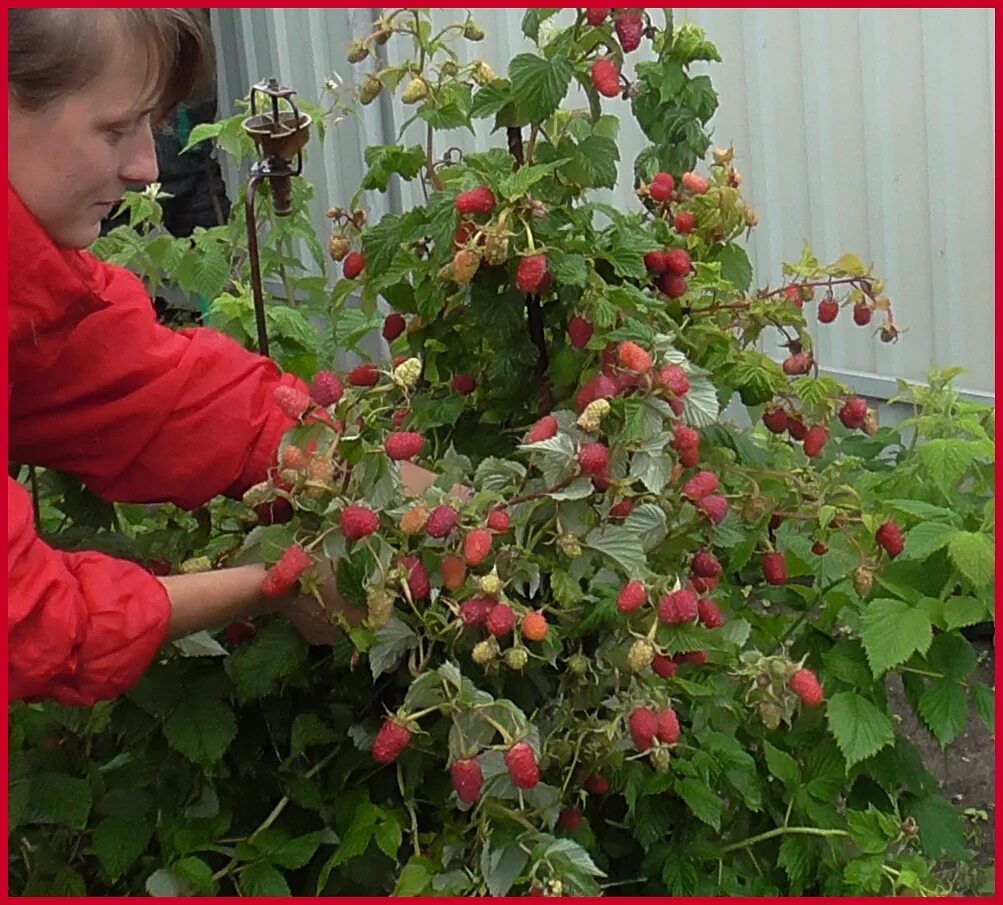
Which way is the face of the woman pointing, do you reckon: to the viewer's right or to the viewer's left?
to the viewer's right

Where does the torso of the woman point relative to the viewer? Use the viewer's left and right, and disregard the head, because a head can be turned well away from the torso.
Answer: facing to the right of the viewer
